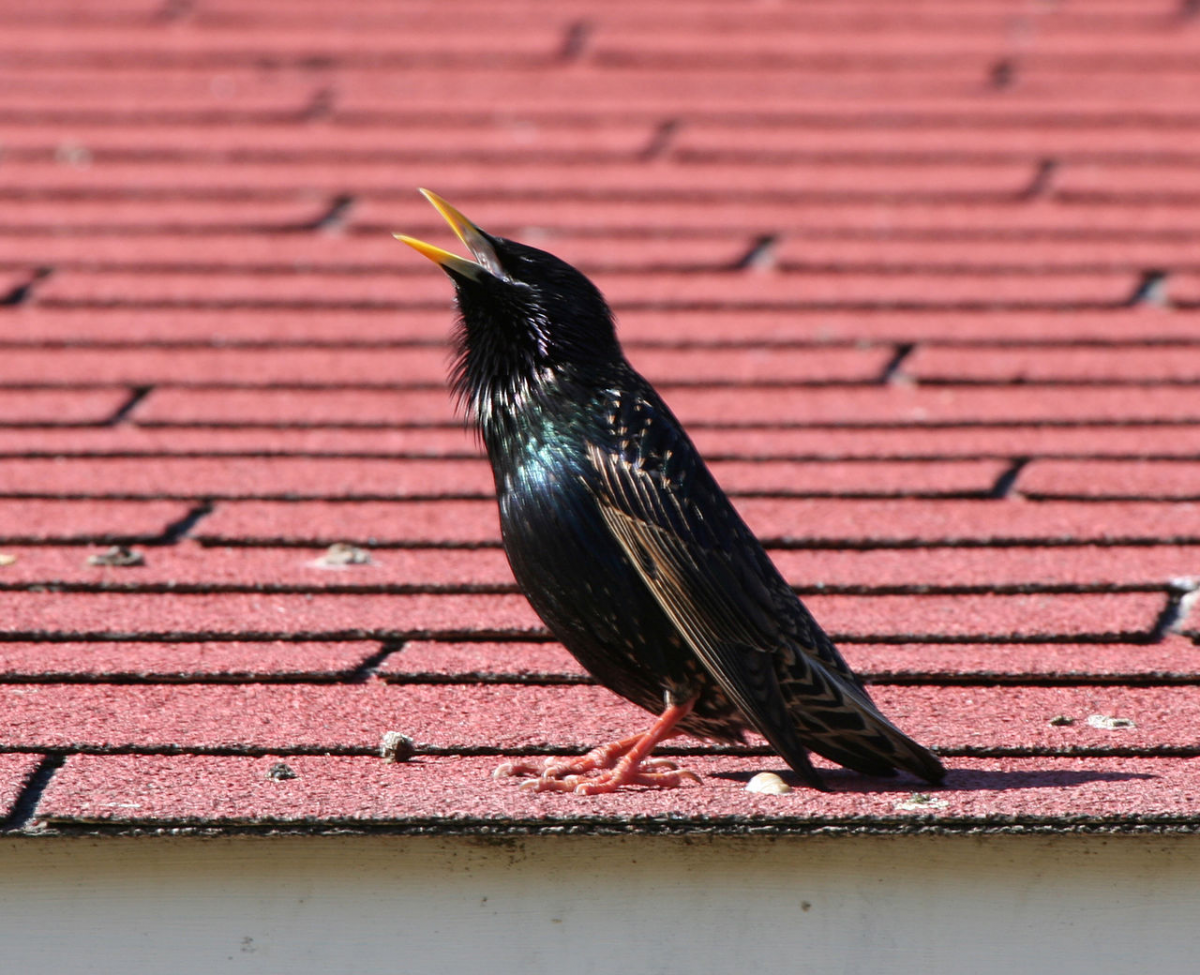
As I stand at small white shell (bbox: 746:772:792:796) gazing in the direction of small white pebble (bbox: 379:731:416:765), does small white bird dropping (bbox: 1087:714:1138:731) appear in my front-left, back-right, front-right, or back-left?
back-right

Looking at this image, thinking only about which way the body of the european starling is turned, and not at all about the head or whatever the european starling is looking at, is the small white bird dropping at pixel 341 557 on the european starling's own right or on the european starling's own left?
on the european starling's own right

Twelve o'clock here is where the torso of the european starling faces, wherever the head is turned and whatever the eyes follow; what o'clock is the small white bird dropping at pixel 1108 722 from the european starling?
The small white bird dropping is roughly at 6 o'clock from the european starling.

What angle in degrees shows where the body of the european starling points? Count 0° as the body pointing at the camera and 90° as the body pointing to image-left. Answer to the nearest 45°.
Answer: approximately 90°
